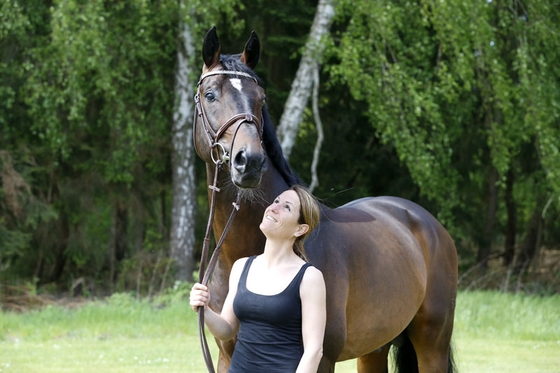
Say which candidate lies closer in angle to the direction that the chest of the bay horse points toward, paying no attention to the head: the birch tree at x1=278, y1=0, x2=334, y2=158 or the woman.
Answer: the woman

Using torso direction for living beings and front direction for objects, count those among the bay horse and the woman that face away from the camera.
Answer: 0

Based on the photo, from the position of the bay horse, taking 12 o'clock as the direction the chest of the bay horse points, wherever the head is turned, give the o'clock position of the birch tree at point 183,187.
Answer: The birch tree is roughly at 4 o'clock from the bay horse.

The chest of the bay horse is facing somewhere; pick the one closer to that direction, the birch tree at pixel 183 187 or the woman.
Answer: the woman

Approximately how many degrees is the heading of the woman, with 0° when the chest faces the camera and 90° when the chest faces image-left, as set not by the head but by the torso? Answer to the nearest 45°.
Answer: approximately 45°

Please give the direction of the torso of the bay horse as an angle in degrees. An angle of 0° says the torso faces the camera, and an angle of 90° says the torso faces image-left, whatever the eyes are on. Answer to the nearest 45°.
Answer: approximately 45°

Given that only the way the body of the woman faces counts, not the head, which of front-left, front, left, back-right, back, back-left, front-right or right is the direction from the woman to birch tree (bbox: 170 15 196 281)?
back-right

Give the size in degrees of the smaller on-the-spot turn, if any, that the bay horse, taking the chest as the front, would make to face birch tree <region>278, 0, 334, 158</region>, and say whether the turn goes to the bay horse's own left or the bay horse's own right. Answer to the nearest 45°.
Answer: approximately 135° to the bay horse's own right

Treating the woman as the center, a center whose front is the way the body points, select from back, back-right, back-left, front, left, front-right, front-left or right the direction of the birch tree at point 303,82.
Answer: back-right
